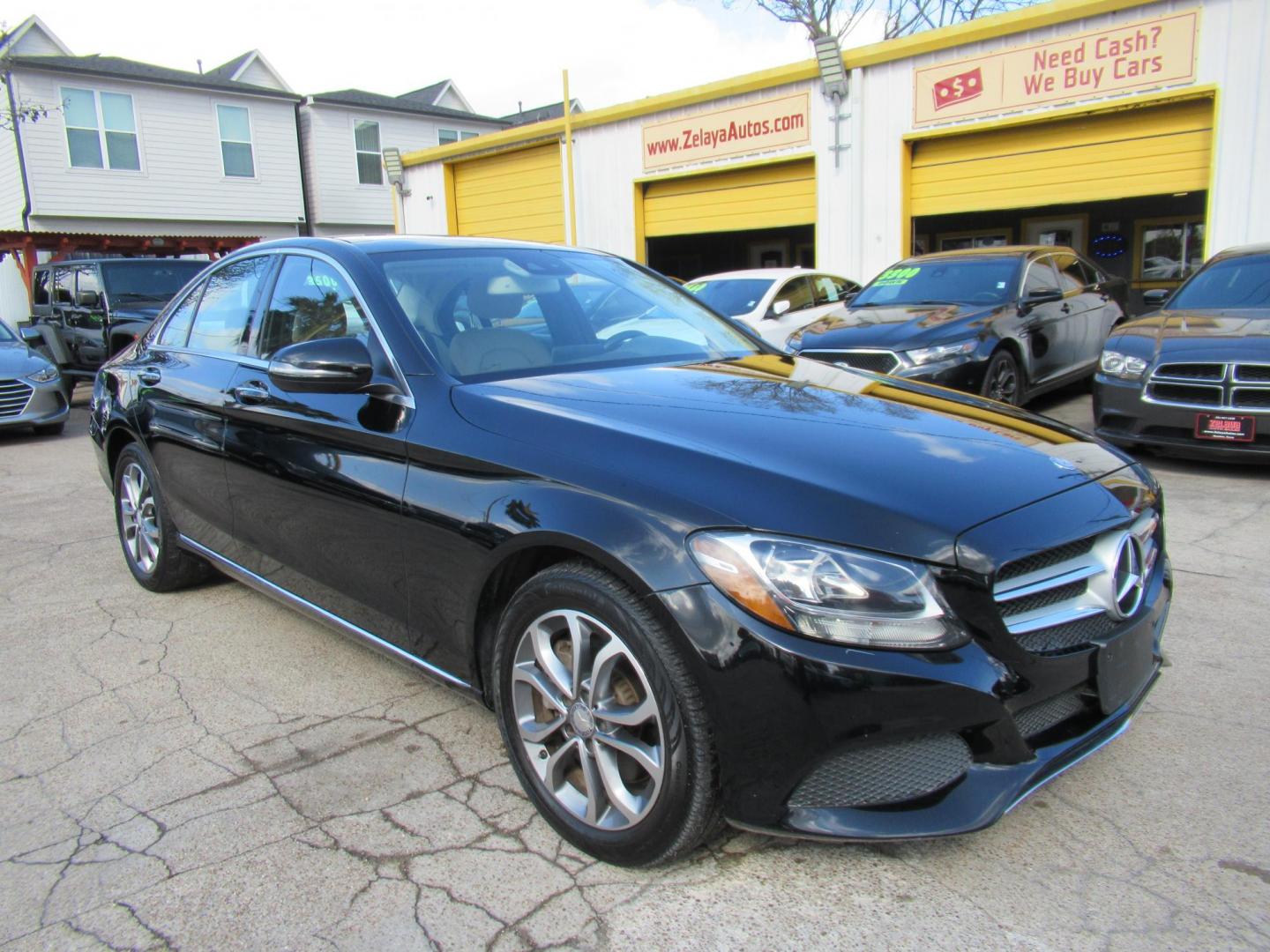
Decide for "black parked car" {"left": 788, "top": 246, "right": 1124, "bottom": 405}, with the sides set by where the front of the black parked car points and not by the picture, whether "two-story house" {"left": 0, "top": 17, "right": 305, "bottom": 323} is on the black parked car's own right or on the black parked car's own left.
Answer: on the black parked car's own right

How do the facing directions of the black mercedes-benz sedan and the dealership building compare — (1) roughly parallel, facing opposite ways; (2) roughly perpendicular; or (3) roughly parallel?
roughly perpendicular

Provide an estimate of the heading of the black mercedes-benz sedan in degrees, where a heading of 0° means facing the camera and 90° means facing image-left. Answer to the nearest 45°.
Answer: approximately 315°

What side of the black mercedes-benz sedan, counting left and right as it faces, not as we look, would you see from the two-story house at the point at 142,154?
back

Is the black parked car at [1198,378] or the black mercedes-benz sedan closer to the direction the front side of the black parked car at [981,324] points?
the black mercedes-benz sedan

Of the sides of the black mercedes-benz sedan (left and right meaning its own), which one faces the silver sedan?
back

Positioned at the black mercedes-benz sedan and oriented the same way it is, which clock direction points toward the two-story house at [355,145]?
The two-story house is roughly at 7 o'clock from the black mercedes-benz sedan.

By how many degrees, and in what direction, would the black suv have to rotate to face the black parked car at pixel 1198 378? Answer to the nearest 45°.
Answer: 0° — it already faces it

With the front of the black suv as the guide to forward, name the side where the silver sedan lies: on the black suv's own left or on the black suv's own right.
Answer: on the black suv's own right

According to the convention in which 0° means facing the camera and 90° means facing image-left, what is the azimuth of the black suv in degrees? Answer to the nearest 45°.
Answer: approximately 315°

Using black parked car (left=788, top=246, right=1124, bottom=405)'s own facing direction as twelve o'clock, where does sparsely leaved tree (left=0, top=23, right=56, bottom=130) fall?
The sparsely leaved tree is roughly at 2 o'clock from the black parked car.

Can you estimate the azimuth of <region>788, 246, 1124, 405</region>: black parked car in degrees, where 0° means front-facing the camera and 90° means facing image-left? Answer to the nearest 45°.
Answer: approximately 45°

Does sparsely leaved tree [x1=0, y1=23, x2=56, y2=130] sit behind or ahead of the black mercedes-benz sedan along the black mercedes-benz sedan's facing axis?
behind

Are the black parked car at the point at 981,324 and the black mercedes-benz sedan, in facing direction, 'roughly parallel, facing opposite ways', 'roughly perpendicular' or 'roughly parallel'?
roughly perpendicular

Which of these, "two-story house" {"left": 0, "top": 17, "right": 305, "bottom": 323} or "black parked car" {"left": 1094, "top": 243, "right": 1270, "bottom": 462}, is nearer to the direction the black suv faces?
the black parked car
